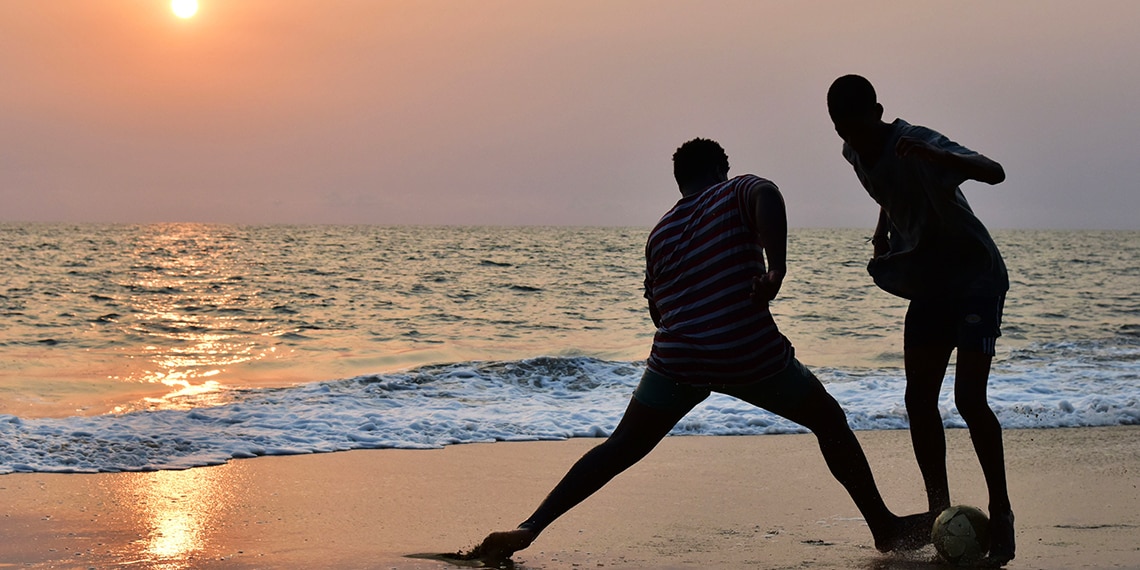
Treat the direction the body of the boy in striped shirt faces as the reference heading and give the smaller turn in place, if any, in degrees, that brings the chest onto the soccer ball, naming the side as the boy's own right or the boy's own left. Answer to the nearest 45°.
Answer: approximately 90° to the boy's own right

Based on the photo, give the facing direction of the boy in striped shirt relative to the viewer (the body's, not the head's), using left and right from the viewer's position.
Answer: facing away from the viewer
